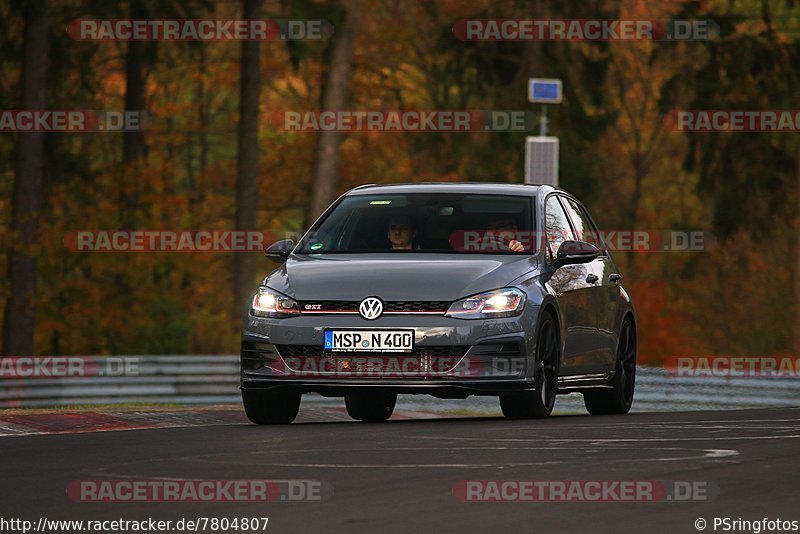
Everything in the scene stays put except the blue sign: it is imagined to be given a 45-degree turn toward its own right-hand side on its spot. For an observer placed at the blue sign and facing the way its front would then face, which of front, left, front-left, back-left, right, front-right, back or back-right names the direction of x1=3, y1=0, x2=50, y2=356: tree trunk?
right

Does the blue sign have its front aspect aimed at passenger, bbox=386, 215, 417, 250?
yes

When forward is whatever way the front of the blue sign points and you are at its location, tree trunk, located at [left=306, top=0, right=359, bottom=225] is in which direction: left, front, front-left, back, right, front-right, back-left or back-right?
back-right

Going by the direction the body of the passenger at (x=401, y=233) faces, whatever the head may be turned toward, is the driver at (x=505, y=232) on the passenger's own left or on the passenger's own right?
on the passenger's own left

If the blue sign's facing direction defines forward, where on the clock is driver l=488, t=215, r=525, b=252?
The driver is roughly at 12 o'clock from the blue sign.

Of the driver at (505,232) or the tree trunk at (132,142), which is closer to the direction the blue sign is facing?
the driver

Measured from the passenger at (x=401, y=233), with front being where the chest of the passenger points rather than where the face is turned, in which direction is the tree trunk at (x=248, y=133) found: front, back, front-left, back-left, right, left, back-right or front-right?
back

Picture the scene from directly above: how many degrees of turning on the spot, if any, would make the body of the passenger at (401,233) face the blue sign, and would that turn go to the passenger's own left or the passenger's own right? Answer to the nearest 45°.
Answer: approximately 180°

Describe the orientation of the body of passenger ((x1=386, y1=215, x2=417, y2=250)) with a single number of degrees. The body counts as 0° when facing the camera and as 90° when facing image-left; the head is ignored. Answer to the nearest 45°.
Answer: approximately 0°
